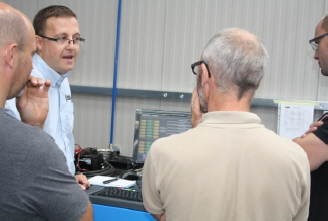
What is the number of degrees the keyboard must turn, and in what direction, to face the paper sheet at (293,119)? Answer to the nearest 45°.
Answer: approximately 135° to its left

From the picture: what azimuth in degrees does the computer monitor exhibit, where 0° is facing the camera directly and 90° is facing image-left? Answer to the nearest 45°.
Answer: approximately 0°

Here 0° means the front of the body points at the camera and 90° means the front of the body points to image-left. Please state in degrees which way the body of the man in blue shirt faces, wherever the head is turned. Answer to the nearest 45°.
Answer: approximately 315°

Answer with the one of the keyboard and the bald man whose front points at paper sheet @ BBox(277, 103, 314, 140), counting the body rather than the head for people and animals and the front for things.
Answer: the bald man

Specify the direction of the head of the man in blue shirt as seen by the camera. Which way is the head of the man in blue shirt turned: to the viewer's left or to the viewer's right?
to the viewer's right

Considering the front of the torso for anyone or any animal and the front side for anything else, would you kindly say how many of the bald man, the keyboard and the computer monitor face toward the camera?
2

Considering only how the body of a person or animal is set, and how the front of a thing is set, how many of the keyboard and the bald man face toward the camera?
1

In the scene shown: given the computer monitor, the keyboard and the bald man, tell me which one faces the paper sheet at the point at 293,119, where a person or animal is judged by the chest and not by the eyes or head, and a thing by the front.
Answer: the bald man

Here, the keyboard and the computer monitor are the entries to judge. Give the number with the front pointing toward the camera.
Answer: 2
